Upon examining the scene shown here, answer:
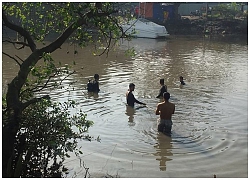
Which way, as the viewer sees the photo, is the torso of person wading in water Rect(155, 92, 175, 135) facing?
away from the camera

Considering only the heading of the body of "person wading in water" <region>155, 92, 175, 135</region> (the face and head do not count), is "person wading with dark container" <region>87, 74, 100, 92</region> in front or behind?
in front
